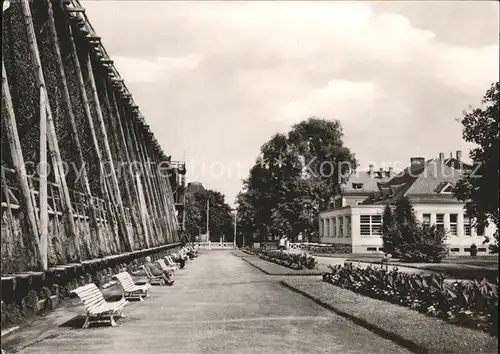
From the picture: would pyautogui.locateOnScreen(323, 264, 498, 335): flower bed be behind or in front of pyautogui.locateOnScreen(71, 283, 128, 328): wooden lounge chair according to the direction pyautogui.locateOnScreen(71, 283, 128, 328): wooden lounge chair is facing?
in front

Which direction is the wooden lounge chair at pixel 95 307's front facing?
to the viewer's right

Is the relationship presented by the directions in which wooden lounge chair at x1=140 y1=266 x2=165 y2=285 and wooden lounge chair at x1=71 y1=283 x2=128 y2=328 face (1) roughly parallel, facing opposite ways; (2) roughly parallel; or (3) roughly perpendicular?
roughly parallel

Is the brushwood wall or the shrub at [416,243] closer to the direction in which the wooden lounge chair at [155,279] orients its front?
the shrub

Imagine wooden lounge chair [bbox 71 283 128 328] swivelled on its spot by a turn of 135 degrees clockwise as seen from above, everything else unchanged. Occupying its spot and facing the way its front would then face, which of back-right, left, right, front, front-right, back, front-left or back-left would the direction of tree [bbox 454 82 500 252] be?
back

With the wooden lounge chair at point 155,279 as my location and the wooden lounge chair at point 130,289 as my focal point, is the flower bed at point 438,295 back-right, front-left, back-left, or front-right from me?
front-left

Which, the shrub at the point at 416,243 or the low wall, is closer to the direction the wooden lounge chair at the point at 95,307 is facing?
the shrub

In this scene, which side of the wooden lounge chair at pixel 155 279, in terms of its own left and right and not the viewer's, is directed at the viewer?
right

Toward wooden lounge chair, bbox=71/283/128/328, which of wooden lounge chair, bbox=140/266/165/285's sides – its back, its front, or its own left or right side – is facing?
right

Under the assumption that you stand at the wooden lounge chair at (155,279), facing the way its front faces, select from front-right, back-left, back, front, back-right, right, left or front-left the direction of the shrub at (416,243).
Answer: front-left

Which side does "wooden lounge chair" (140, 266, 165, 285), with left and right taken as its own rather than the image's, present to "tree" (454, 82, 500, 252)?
front

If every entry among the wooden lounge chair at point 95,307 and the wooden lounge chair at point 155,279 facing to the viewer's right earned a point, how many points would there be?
2
